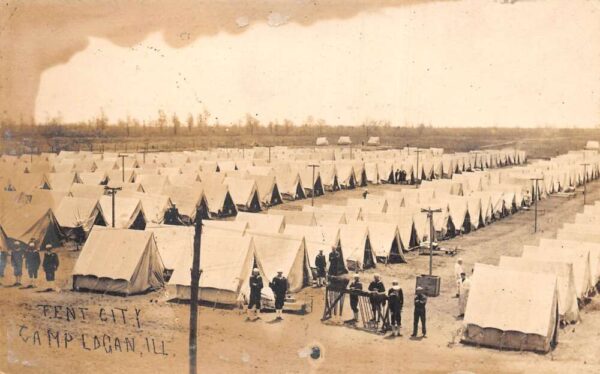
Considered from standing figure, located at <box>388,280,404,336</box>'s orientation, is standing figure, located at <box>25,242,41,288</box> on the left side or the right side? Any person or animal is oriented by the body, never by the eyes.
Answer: on its right

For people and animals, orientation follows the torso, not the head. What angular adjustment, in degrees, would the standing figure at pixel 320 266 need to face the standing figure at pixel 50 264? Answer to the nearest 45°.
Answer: approximately 90° to its right

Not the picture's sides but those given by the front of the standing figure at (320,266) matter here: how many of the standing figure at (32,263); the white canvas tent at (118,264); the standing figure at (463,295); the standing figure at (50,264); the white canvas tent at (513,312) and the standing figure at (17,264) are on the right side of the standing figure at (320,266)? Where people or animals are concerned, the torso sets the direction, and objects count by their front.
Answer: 4

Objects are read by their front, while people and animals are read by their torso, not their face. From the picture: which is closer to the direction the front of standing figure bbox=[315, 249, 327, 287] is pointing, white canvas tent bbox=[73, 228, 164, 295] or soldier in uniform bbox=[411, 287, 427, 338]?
the soldier in uniform

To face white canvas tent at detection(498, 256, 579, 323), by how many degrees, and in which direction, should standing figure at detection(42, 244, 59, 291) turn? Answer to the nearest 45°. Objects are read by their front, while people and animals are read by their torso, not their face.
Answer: approximately 45° to its left

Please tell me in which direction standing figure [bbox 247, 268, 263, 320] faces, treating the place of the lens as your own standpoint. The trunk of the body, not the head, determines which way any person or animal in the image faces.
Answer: facing the viewer

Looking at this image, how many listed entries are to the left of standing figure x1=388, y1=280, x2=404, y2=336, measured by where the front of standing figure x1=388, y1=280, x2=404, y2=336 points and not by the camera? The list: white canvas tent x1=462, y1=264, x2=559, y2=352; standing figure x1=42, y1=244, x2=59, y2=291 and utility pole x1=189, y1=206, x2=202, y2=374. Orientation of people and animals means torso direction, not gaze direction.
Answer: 1

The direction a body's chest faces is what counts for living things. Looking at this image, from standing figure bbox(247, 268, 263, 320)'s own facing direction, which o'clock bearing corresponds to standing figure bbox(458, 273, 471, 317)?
standing figure bbox(458, 273, 471, 317) is roughly at 9 o'clock from standing figure bbox(247, 268, 263, 320).

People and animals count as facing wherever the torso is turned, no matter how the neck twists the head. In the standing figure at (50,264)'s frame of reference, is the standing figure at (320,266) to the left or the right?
on its left

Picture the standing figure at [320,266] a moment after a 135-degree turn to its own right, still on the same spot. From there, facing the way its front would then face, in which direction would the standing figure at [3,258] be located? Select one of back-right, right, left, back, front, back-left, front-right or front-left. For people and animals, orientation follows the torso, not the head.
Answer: front-left

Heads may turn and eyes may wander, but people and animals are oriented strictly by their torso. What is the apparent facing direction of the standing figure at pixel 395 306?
toward the camera

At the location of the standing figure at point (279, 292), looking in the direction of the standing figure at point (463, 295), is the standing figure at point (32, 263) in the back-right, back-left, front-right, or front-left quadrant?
back-left
